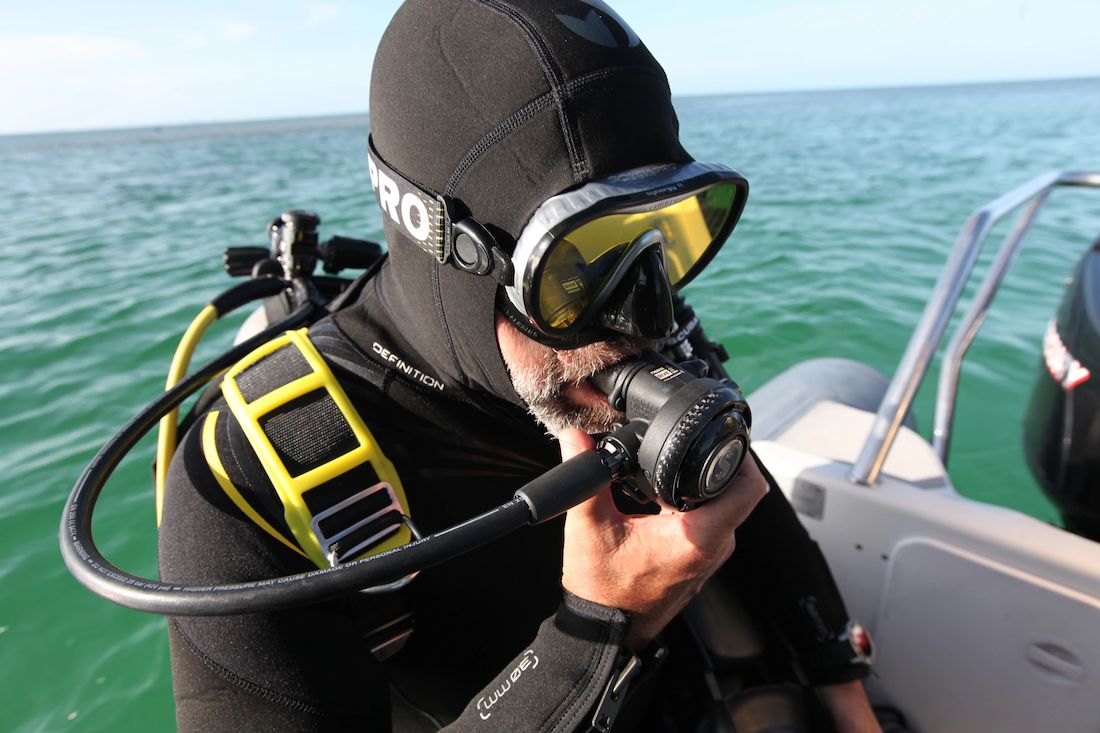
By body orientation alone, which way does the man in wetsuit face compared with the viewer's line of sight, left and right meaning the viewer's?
facing the viewer and to the right of the viewer
